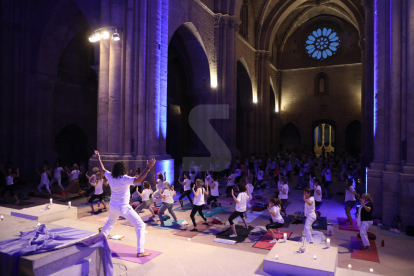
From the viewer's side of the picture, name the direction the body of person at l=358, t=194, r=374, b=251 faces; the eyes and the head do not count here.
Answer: to the viewer's left

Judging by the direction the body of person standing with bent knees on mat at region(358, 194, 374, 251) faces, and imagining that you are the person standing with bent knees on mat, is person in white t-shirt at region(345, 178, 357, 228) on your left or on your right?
on your right

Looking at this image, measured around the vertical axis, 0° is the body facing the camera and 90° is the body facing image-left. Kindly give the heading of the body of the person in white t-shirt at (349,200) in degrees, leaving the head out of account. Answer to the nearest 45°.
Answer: approximately 90°
